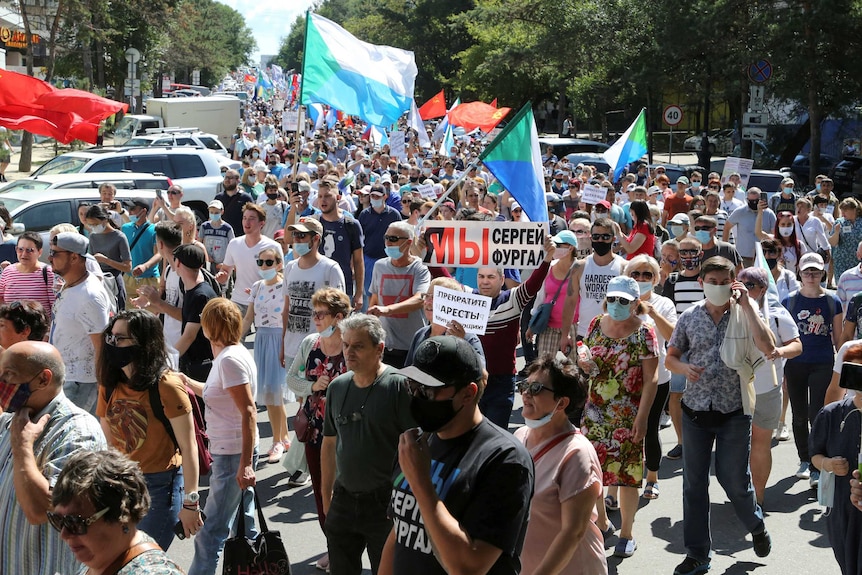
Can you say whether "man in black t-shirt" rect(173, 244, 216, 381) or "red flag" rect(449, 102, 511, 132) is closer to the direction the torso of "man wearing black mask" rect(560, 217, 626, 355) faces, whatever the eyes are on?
the man in black t-shirt

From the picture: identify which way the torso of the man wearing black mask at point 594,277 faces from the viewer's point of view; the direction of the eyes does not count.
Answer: toward the camera

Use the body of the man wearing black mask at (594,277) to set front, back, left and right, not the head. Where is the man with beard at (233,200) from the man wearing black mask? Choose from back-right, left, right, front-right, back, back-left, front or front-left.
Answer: back-right

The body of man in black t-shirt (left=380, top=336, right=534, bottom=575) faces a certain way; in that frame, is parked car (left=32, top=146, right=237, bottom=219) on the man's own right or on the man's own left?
on the man's own right

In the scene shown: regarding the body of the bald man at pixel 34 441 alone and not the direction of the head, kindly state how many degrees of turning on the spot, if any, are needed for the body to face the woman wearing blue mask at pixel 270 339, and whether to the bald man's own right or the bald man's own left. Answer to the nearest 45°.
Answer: approximately 180°

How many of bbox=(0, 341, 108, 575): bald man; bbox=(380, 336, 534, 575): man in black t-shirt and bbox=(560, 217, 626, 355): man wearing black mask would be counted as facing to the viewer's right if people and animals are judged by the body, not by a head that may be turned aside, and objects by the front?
0

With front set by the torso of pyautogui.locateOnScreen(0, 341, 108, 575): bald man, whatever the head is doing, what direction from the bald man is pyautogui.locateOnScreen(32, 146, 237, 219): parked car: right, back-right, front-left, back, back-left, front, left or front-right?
back-right

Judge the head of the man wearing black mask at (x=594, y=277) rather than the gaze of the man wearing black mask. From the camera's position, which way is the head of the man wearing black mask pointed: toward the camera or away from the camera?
toward the camera

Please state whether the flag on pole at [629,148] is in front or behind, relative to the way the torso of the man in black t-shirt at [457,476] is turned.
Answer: behind

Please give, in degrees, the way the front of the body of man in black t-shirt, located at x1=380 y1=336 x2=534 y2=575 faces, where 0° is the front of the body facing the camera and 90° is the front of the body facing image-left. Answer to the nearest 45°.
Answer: approximately 45°

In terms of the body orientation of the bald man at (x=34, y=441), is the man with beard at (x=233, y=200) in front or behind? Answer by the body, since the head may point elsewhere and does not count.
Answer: behind

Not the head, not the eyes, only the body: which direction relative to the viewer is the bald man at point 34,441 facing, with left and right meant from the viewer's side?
facing the viewer and to the left of the viewer

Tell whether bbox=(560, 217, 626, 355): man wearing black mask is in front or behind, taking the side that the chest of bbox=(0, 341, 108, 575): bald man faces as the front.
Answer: behind

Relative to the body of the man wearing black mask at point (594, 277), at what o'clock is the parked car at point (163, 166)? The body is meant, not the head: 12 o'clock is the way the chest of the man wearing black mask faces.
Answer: The parked car is roughly at 5 o'clock from the man wearing black mask.

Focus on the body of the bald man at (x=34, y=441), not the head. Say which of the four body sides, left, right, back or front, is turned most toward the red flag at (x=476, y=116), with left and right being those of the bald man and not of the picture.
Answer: back

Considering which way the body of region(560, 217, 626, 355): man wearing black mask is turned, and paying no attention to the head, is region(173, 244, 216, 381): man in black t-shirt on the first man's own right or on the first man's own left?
on the first man's own right
